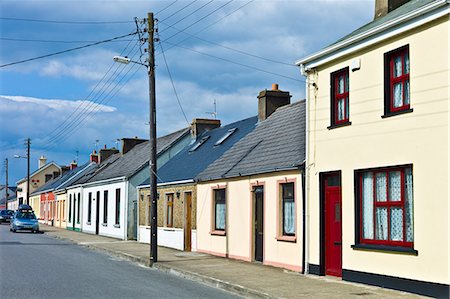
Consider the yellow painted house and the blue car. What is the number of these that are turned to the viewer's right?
0

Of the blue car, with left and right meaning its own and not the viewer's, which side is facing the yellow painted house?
front

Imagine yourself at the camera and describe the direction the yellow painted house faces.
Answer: facing the viewer and to the left of the viewer

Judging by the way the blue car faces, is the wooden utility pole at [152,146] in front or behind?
in front

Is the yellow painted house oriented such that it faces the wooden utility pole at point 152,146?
no

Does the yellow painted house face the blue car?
no

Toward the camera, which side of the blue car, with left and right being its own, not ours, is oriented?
front
